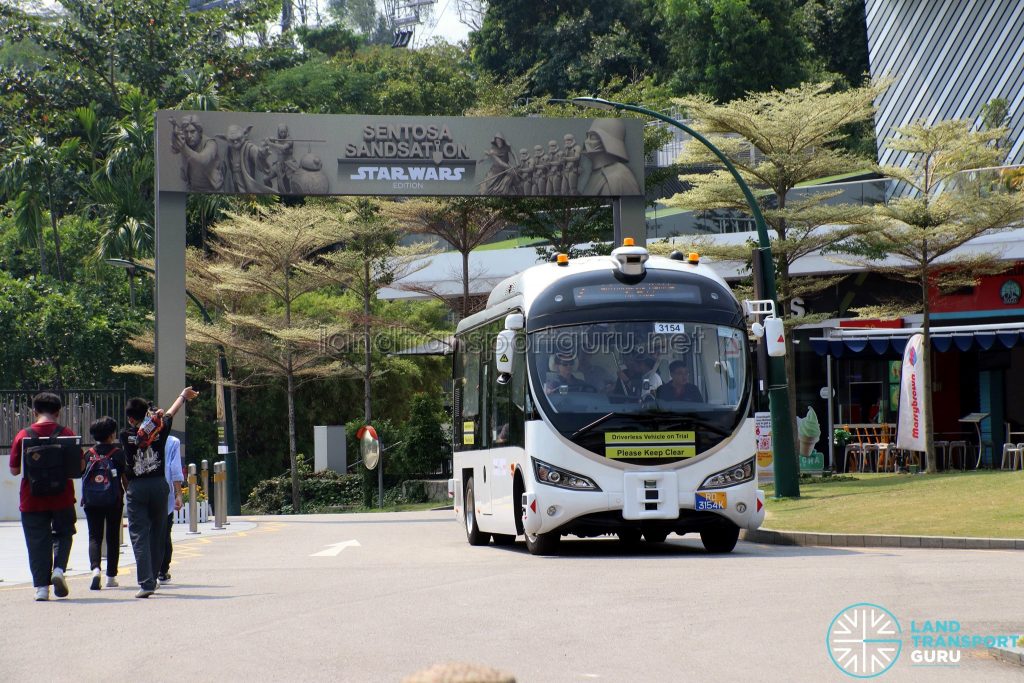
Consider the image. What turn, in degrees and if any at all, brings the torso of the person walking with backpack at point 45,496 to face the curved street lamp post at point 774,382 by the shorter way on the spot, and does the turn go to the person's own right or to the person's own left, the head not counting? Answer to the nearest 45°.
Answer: approximately 45° to the person's own right

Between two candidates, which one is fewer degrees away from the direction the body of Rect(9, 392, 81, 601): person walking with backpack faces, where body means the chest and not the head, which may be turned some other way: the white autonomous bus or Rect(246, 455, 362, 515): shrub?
the shrub

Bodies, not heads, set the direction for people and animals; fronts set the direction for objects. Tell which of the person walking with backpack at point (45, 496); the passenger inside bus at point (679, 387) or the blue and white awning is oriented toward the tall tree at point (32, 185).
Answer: the person walking with backpack

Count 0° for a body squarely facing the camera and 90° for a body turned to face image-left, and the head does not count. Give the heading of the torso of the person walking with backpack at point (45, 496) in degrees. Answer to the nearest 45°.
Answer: approximately 180°

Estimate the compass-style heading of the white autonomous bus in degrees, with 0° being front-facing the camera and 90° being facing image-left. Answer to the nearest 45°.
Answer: approximately 0°

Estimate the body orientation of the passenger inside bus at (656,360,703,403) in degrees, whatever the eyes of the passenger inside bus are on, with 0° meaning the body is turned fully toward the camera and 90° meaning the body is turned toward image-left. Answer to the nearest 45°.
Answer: approximately 0°

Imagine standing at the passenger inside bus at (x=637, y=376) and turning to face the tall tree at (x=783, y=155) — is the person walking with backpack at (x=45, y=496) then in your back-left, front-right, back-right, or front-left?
back-left

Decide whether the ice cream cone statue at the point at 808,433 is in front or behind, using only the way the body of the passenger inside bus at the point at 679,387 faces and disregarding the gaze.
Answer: behind
